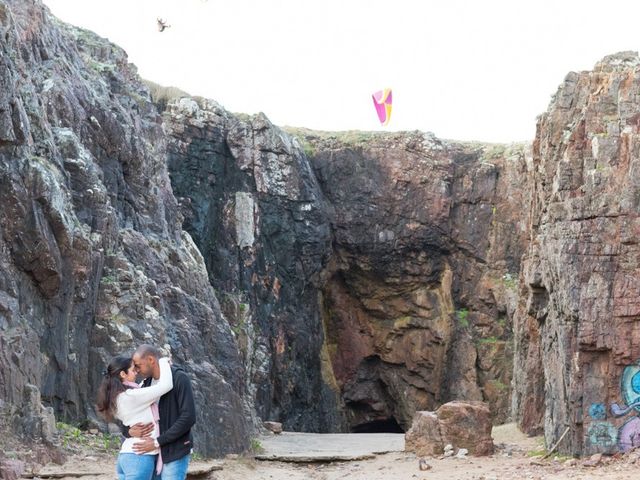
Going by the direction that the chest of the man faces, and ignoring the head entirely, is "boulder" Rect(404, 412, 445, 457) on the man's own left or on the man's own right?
on the man's own right

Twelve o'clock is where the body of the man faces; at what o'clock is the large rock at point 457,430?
The large rock is roughly at 4 o'clock from the man.

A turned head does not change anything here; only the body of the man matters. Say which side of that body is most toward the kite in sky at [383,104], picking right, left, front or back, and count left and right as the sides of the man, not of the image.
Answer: right

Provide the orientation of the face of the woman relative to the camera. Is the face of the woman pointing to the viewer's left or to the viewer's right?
to the viewer's right

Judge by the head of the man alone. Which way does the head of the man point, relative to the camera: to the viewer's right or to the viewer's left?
to the viewer's left

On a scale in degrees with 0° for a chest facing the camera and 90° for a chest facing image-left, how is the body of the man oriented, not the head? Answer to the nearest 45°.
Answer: approximately 90°
